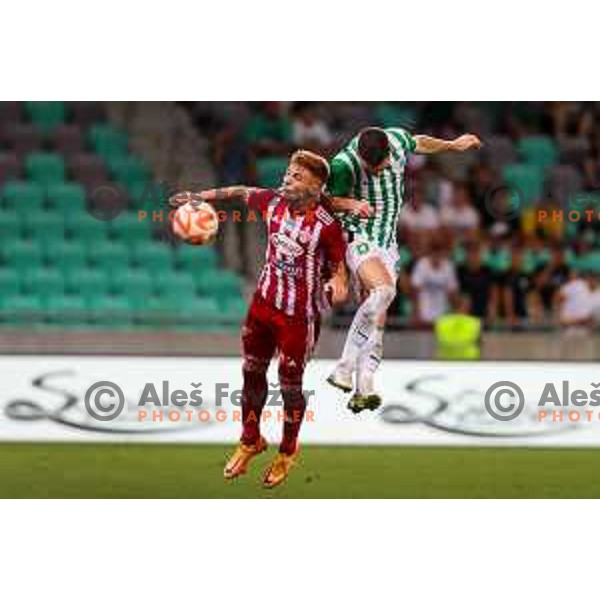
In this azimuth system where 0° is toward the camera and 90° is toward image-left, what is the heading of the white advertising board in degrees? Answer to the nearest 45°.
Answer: approximately 0°

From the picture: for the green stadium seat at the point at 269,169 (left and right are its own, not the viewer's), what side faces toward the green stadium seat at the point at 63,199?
right

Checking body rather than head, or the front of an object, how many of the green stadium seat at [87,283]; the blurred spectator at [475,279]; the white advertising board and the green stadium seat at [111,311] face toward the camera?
4

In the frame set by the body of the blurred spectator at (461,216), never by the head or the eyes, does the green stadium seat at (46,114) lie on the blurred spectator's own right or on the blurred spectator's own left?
on the blurred spectator's own right

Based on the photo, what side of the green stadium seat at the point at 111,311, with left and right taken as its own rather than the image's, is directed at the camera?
front

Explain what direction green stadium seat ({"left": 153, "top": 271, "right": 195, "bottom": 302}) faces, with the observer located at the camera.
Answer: facing the viewer

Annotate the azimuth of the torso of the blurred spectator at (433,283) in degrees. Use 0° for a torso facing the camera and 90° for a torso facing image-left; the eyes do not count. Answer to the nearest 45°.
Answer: approximately 0°

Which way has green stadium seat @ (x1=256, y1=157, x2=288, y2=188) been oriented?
toward the camera

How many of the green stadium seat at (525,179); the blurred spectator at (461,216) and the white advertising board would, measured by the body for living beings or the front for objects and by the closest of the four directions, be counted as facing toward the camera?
3

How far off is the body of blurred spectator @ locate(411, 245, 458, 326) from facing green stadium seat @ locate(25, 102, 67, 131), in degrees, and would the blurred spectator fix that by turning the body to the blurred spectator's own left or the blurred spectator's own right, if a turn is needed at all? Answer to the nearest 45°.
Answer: approximately 90° to the blurred spectator's own right

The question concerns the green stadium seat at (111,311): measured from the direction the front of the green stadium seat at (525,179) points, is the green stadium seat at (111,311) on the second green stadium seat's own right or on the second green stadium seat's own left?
on the second green stadium seat's own right
